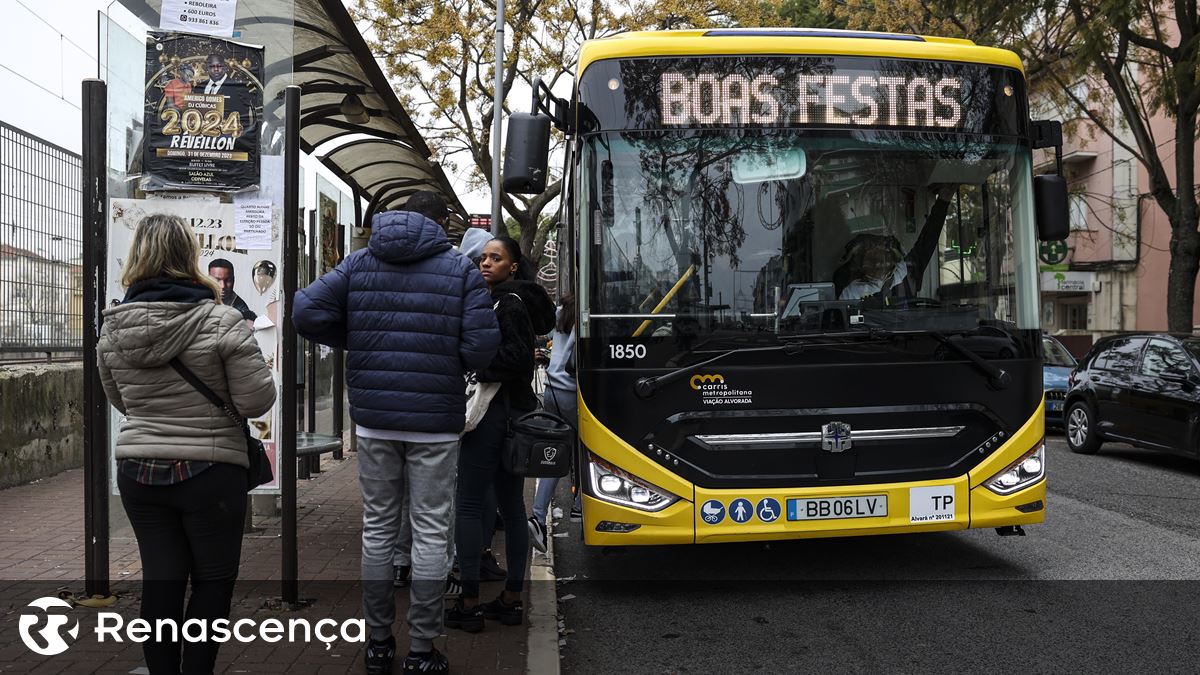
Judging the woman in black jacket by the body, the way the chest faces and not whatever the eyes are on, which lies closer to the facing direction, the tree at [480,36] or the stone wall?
the stone wall

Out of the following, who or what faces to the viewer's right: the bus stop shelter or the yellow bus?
the bus stop shelter

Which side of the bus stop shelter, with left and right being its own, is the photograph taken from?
right

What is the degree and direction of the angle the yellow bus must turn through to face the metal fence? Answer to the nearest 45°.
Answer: approximately 90° to its right

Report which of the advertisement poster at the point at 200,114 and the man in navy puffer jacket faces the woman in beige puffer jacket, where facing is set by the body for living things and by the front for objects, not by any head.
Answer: the advertisement poster

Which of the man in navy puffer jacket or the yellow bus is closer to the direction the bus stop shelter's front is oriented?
the yellow bus

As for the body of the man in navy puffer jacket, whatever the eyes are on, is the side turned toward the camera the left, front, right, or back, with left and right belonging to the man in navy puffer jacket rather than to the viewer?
back

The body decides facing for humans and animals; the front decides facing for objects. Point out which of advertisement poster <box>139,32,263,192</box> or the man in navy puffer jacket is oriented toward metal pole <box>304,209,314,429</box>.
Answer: the man in navy puffer jacket

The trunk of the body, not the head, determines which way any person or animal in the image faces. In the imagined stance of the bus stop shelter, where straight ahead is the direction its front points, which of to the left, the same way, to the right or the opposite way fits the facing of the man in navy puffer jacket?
to the left

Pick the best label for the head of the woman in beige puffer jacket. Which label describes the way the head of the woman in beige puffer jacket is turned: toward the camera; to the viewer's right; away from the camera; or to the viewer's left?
away from the camera

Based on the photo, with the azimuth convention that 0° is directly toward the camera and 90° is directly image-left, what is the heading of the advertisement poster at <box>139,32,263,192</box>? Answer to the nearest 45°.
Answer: approximately 0°

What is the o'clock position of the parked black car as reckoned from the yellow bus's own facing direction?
The parked black car is roughly at 7 o'clock from the yellow bus.
